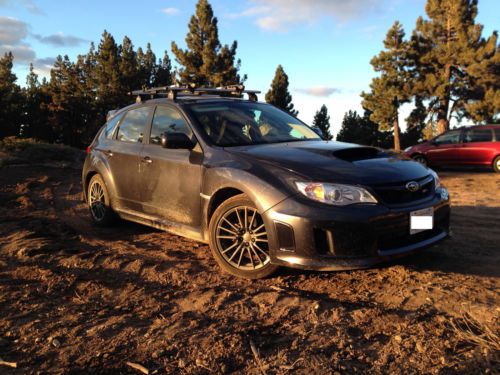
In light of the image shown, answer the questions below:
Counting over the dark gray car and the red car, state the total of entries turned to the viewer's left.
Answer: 1

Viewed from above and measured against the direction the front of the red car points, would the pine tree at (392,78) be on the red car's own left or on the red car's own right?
on the red car's own right

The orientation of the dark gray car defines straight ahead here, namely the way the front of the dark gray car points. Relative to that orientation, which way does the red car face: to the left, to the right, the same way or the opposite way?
the opposite way

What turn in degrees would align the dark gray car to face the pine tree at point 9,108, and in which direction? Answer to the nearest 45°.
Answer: approximately 180°

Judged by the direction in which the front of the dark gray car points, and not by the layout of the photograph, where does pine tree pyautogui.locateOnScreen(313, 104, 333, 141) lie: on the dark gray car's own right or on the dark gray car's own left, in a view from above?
on the dark gray car's own left

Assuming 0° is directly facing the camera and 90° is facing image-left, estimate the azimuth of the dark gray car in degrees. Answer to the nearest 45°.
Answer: approximately 315°

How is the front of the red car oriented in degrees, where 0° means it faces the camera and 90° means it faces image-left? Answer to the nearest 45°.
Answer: approximately 90°

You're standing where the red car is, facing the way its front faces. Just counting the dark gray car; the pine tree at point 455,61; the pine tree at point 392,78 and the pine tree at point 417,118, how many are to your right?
3

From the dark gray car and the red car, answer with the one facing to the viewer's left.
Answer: the red car

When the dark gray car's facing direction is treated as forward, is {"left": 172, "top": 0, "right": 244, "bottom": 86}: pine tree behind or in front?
behind

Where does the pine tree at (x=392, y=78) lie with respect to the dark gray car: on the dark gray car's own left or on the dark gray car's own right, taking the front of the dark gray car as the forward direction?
on the dark gray car's own left

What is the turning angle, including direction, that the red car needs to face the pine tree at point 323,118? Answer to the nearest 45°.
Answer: approximately 45° to its right
